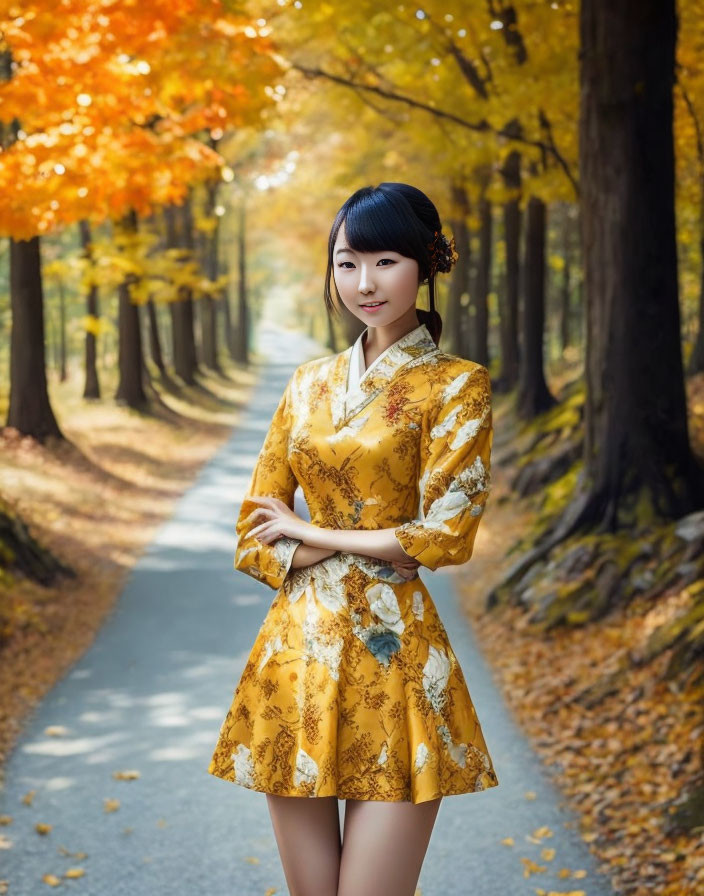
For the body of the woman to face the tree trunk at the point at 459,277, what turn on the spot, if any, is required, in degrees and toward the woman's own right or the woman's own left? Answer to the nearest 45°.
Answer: approximately 135° to the woman's own right

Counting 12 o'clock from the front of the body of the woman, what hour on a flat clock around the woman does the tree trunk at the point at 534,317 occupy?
The tree trunk is roughly at 5 o'clock from the woman.

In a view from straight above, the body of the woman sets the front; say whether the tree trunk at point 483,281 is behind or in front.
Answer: behind

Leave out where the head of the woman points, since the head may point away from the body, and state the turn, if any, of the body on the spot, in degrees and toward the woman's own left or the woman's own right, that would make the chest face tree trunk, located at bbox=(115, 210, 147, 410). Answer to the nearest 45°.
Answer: approximately 135° to the woman's own right

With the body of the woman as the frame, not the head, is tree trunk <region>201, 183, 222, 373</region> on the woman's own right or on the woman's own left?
on the woman's own right

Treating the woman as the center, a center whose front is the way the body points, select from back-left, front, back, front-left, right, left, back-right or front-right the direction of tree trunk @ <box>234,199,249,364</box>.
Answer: back-right

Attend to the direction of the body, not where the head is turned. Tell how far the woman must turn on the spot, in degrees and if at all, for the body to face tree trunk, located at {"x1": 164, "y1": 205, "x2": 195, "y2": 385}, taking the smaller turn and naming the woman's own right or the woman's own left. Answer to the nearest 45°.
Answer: approximately 135° to the woman's own right

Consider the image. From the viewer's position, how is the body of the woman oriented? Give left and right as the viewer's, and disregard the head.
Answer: facing the viewer and to the left of the viewer

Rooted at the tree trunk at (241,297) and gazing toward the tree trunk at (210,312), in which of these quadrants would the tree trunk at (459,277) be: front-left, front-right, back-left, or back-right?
front-left
